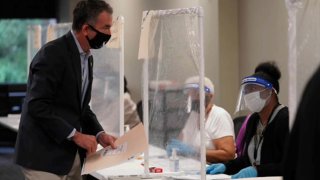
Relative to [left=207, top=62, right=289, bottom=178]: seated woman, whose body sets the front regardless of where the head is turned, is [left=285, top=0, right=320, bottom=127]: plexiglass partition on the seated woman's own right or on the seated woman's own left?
on the seated woman's own left

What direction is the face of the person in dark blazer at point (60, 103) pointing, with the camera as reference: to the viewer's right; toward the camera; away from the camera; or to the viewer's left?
to the viewer's right

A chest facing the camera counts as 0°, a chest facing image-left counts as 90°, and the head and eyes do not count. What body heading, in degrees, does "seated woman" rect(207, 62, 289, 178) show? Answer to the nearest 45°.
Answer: approximately 45°

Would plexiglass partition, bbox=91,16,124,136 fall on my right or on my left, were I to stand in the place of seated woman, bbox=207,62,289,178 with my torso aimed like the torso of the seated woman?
on my right

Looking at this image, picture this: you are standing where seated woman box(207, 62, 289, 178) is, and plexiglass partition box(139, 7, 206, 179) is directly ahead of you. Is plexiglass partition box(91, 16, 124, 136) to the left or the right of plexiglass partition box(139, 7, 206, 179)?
right

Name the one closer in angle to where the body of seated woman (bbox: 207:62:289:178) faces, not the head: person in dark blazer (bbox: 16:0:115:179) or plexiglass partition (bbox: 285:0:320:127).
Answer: the person in dark blazer
